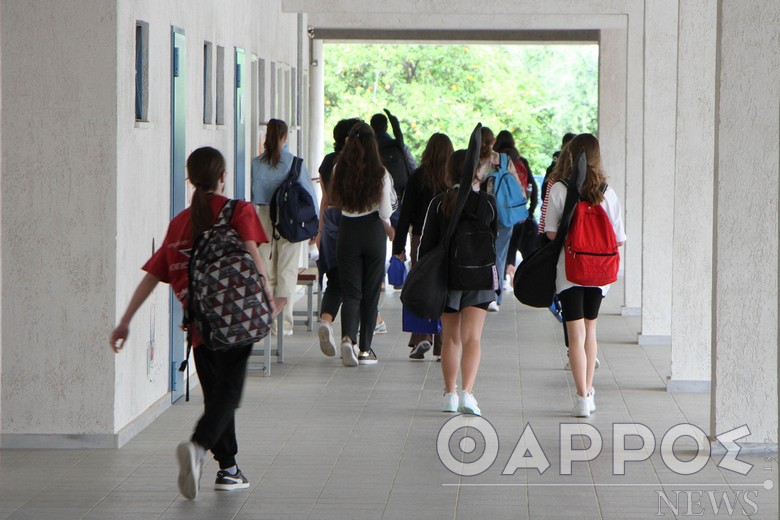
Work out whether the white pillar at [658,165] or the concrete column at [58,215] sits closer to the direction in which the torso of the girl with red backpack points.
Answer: the white pillar

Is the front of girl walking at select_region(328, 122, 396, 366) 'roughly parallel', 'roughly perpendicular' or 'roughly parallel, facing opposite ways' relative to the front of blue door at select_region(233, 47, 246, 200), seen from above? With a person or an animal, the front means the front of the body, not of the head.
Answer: roughly perpendicular

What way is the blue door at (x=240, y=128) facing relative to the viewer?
to the viewer's right

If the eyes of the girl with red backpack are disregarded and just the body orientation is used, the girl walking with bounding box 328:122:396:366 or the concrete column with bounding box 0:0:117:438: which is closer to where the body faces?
the girl walking

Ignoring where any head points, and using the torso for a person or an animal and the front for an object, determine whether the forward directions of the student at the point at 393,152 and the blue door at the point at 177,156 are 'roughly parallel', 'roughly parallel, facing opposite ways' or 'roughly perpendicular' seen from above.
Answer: roughly perpendicular

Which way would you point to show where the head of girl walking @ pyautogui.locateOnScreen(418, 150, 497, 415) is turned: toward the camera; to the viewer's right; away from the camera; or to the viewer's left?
away from the camera

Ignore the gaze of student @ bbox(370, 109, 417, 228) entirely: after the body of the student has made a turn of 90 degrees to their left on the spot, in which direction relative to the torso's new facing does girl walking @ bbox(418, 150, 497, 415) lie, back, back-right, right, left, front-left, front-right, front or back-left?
left

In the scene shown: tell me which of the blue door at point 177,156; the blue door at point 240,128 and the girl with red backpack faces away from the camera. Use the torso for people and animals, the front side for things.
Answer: the girl with red backpack

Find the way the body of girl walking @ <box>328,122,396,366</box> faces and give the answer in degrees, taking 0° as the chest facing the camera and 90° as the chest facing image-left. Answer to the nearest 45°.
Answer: approximately 180°

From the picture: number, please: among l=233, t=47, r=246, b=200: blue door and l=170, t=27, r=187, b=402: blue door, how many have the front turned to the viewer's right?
2

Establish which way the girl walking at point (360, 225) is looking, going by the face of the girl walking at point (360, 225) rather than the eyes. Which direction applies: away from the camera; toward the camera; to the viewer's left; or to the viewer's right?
away from the camera

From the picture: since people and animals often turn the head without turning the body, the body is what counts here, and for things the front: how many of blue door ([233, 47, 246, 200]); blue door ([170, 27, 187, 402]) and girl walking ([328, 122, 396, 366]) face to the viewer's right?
2

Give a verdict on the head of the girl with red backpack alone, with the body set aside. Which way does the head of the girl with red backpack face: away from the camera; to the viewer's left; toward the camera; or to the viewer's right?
away from the camera

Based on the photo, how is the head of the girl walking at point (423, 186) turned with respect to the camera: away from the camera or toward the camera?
away from the camera

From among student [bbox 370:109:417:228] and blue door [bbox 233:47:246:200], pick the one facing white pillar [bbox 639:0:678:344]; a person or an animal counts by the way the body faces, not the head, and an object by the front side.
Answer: the blue door

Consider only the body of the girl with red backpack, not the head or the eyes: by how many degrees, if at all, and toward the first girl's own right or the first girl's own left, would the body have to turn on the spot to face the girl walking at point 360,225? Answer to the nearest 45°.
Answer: approximately 45° to the first girl's own left

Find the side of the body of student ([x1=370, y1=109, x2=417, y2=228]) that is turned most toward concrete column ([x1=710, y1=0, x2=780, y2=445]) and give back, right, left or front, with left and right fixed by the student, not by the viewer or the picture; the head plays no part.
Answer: back

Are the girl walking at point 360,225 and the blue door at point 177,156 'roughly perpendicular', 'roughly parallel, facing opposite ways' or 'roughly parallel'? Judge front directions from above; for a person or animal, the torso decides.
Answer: roughly perpendicular

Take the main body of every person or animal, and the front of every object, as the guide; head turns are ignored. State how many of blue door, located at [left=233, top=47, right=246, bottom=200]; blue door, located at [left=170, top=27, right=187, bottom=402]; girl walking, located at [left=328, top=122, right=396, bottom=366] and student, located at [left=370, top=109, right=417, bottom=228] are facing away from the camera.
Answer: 2

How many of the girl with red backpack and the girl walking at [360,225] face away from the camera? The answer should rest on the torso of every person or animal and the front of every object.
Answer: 2

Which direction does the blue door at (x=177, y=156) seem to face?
to the viewer's right
